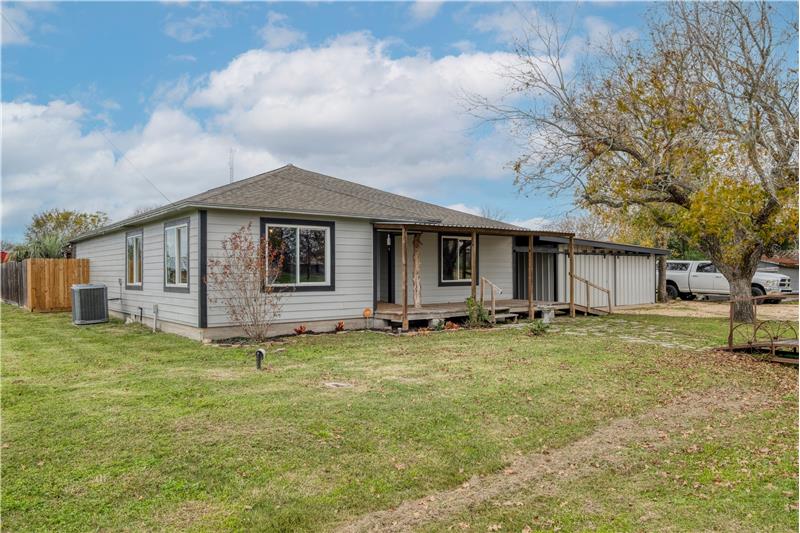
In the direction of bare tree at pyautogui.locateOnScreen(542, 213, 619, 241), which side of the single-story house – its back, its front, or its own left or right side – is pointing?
left

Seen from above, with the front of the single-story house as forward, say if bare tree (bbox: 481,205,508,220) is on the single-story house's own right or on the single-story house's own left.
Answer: on the single-story house's own left

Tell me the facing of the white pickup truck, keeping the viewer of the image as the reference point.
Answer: facing the viewer and to the right of the viewer

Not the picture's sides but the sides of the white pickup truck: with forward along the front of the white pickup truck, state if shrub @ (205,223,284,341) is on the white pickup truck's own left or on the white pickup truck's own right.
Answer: on the white pickup truck's own right

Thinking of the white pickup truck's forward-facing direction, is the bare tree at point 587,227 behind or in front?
behind

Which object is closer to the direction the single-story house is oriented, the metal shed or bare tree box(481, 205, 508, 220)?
the metal shed

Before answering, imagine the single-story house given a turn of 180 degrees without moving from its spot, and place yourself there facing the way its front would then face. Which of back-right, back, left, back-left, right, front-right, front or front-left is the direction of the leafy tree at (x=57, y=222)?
front

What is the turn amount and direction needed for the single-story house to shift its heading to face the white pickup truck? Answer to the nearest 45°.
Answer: approximately 90° to its left

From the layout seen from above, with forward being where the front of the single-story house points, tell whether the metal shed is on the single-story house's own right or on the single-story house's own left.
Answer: on the single-story house's own left

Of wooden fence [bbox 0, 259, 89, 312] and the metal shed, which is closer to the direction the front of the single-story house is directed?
the metal shed

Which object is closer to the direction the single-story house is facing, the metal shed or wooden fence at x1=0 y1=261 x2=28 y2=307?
the metal shed

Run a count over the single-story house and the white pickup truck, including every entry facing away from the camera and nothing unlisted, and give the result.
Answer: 0

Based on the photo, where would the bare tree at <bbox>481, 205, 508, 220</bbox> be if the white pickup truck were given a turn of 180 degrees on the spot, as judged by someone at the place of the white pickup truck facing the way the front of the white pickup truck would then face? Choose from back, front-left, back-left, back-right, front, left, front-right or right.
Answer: front
